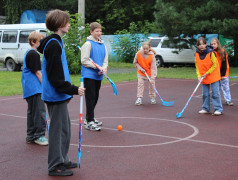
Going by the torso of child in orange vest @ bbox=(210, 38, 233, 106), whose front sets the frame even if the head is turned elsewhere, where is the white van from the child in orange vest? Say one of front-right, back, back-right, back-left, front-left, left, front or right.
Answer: right

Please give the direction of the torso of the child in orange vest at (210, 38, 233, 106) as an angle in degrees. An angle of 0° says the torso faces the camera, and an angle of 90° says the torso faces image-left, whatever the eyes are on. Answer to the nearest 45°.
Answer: approximately 45°

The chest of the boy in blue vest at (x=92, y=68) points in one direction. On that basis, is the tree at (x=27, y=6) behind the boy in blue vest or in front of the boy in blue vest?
behind

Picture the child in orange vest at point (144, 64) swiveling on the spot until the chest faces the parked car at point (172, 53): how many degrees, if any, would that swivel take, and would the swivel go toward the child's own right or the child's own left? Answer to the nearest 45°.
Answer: approximately 180°

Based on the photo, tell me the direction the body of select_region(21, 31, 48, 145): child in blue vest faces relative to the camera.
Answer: to the viewer's right

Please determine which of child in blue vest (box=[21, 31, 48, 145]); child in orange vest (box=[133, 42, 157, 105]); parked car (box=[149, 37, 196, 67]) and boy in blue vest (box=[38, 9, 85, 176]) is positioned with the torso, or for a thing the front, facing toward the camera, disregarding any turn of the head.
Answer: the child in orange vest

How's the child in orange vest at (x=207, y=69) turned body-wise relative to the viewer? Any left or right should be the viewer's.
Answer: facing the viewer and to the left of the viewer

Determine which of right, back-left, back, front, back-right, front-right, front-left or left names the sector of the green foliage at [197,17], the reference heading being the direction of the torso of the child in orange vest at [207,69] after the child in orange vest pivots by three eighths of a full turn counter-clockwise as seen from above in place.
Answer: left

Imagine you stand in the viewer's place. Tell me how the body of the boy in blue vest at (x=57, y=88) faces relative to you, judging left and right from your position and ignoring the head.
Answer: facing to the right of the viewer

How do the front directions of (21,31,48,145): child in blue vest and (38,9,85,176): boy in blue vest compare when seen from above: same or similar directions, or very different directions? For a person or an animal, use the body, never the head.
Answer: same or similar directions

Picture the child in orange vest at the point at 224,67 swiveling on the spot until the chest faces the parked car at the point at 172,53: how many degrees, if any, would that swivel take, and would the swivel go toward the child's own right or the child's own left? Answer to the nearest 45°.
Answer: approximately 135° to the child's own right

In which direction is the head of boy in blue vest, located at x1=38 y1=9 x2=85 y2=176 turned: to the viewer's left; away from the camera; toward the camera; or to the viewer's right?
to the viewer's right

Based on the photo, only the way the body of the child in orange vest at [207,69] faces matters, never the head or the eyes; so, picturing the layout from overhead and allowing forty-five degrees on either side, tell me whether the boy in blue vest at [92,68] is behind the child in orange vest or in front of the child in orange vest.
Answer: in front

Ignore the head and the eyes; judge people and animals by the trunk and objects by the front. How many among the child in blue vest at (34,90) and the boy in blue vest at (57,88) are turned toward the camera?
0

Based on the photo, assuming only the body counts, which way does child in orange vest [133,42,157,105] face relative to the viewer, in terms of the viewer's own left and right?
facing the viewer
